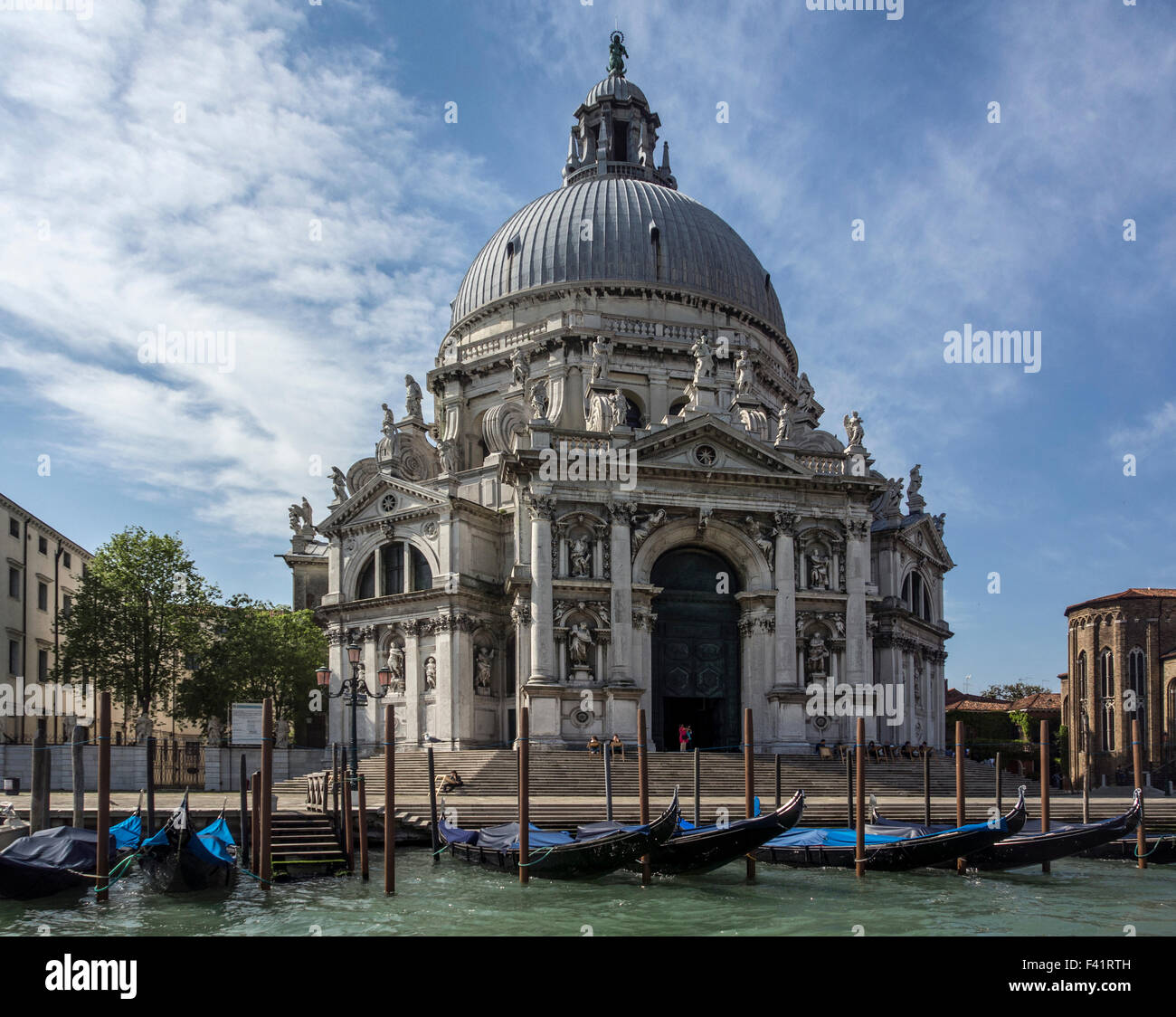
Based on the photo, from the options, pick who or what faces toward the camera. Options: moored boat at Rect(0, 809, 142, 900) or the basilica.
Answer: the basilica

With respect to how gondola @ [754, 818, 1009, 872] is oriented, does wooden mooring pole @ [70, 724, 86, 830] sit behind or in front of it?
behind

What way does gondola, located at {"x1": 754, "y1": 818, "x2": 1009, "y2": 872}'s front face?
to the viewer's right

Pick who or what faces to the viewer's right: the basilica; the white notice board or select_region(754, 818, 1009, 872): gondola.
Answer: the gondola

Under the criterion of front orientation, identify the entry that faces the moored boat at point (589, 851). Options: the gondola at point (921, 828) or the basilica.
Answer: the basilica

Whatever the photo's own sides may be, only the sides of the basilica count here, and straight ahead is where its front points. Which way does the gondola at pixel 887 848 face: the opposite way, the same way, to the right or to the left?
to the left

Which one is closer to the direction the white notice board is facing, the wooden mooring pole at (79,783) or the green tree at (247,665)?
the wooden mooring pole

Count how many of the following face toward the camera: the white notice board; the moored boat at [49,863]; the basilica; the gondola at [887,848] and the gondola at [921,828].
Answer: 2

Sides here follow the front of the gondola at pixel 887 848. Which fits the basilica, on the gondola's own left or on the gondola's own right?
on the gondola's own left

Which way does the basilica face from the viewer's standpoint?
toward the camera

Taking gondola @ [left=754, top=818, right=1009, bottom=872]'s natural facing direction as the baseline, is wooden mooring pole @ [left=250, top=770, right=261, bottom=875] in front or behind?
behind

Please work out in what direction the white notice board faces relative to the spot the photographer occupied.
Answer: facing the viewer

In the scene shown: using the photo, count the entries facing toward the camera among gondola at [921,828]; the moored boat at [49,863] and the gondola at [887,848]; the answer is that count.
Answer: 0
